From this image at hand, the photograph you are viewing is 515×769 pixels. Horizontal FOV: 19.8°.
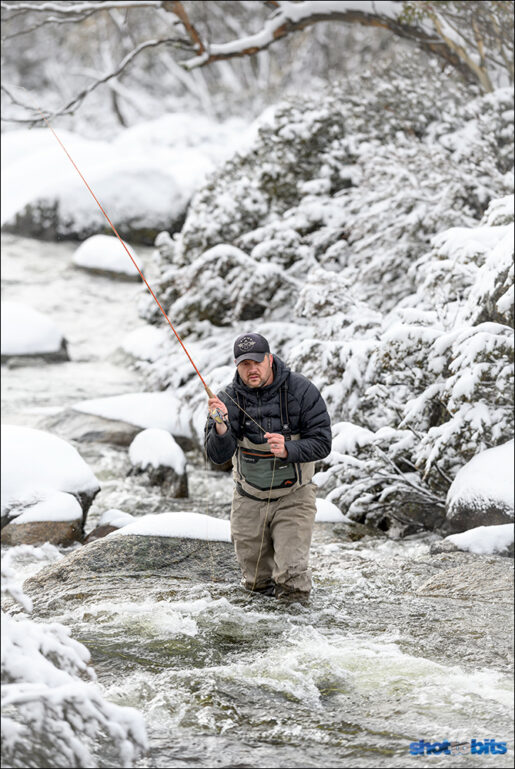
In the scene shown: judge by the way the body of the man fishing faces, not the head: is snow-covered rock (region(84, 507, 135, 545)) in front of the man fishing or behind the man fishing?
behind

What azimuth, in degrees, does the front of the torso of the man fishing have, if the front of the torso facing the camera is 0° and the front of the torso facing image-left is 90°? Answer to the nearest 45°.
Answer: approximately 0°

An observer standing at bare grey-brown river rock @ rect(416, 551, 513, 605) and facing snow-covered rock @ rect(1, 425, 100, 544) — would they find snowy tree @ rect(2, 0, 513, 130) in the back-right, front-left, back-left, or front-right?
front-right

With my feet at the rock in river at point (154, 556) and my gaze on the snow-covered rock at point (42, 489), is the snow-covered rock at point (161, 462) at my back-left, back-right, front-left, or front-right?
front-right

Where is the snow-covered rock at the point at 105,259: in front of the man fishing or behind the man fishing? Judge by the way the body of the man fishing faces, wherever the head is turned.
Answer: behind

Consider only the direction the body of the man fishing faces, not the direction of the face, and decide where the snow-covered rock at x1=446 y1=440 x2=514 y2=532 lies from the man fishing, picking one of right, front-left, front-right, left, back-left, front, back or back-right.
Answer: back-left

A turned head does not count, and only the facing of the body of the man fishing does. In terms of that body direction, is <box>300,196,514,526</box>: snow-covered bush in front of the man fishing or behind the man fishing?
behind

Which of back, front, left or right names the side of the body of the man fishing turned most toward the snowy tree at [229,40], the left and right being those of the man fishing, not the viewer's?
back

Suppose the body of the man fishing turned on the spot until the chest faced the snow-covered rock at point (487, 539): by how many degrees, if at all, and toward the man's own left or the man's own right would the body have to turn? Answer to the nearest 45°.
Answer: approximately 135° to the man's own left

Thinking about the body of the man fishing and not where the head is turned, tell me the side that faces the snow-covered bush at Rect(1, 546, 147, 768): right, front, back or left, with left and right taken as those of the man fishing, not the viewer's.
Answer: front

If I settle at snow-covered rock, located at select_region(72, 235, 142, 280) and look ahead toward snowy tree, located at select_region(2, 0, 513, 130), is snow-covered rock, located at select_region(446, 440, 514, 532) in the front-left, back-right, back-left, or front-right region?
back-right
